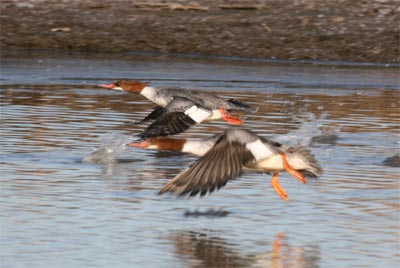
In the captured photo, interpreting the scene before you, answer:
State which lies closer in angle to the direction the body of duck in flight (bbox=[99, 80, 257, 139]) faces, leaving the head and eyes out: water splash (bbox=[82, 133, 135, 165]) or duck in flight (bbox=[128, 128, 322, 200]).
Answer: the water splash

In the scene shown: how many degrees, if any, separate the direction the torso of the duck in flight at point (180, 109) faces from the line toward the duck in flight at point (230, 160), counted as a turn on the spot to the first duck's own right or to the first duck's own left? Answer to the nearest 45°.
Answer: approximately 90° to the first duck's own left

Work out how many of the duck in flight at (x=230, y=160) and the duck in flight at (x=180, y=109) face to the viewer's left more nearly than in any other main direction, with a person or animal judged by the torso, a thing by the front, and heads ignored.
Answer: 2

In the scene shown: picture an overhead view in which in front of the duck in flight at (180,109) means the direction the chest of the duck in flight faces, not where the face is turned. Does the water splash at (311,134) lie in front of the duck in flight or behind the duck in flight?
behind

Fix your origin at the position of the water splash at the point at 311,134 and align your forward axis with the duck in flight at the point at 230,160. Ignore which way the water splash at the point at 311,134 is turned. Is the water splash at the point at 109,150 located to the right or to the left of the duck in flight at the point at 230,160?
right

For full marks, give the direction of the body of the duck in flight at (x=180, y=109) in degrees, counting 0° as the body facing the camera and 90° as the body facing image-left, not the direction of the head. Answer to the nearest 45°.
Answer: approximately 90°

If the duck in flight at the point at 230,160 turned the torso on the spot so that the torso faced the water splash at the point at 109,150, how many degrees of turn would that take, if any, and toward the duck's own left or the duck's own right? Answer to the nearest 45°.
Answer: approximately 45° to the duck's own right

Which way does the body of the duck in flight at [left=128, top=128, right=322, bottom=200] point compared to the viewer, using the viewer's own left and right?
facing to the left of the viewer
